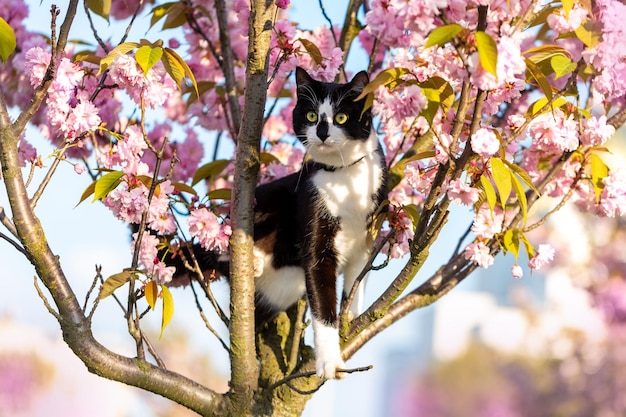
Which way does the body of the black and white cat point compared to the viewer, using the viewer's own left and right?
facing the viewer and to the right of the viewer
